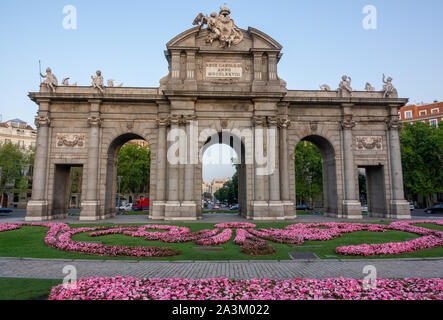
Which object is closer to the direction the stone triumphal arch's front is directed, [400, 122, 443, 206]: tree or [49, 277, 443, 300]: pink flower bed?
the pink flower bed

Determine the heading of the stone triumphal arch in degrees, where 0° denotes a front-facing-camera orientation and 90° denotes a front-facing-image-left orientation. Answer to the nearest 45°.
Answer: approximately 0°

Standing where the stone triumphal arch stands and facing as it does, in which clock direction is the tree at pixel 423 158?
The tree is roughly at 8 o'clock from the stone triumphal arch.

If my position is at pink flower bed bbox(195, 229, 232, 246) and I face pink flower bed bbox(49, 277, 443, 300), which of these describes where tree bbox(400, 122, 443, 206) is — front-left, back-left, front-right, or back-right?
back-left

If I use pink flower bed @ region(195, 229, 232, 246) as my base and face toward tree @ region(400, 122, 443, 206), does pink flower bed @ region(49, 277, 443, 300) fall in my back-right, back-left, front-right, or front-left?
back-right

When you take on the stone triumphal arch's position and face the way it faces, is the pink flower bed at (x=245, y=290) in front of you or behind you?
in front

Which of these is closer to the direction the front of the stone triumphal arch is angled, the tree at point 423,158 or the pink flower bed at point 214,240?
the pink flower bed

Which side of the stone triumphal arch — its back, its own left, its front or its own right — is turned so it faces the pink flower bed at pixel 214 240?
front
